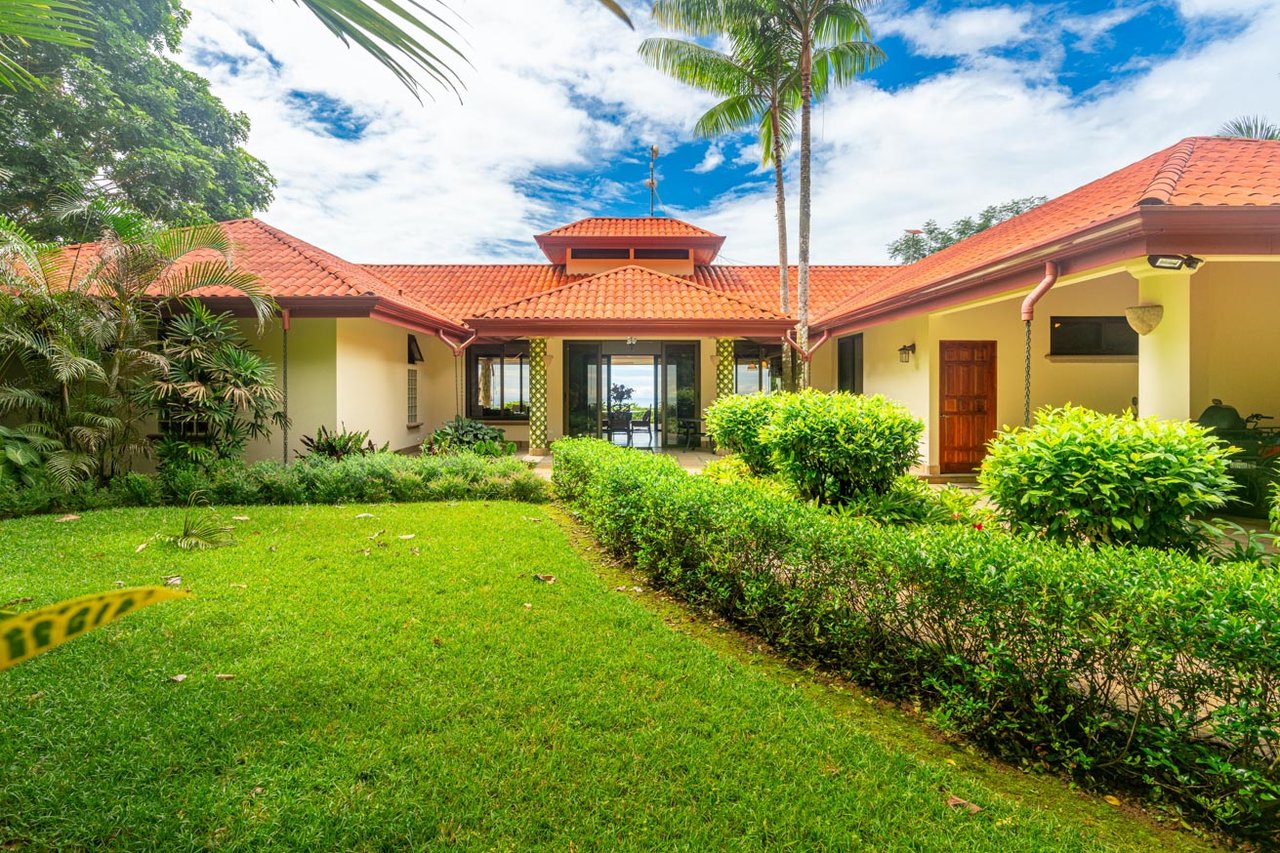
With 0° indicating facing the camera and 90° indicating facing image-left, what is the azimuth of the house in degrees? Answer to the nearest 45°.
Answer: approximately 0°

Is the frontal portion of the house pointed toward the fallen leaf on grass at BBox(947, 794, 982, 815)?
yes

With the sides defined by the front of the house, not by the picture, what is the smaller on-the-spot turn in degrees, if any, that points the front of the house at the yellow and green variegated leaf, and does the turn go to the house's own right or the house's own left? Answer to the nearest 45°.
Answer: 0° — it already faces it

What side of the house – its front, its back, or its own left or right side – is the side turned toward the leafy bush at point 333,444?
right

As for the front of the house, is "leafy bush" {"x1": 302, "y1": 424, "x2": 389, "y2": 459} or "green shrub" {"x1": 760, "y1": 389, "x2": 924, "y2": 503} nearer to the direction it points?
the green shrub

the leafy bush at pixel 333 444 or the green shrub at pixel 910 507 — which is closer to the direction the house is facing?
the green shrub

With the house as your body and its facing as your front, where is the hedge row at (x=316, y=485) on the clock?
The hedge row is roughly at 2 o'clock from the house.

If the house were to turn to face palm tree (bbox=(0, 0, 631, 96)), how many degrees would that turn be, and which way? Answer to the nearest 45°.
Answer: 0° — it already faces it

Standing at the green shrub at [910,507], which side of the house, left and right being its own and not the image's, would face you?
front
